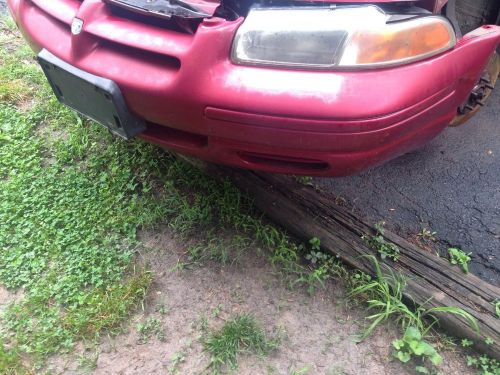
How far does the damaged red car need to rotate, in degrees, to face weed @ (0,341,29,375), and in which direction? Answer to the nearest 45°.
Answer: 0° — it already faces it

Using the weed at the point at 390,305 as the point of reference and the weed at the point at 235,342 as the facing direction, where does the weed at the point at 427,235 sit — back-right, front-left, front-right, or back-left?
back-right

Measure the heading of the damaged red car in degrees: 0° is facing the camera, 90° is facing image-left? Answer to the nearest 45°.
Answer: approximately 45°
